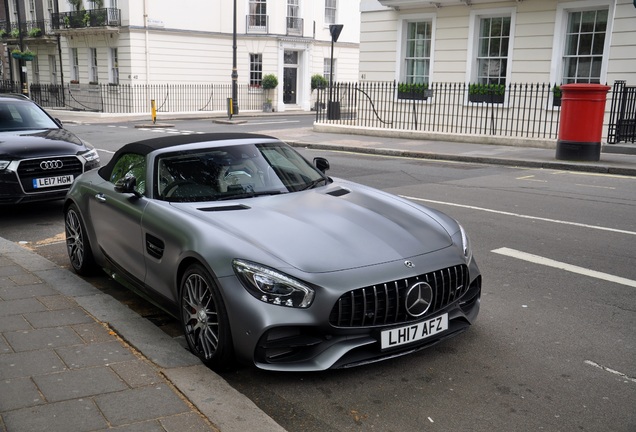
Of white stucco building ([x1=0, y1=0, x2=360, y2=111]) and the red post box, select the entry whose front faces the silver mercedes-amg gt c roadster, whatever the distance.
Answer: the white stucco building

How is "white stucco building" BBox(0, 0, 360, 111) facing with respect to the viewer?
toward the camera

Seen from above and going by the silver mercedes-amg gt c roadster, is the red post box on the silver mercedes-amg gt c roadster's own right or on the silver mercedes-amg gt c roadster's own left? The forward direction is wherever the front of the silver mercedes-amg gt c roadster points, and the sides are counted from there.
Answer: on the silver mercedes-amg gt c roadster's own left

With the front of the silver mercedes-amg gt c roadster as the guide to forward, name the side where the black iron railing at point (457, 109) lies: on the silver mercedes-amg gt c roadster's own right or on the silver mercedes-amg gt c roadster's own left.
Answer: on the silver mercedes-amg gt c roadster's own left

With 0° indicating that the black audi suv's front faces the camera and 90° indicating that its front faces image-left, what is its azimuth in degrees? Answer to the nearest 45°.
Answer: approximately 315°

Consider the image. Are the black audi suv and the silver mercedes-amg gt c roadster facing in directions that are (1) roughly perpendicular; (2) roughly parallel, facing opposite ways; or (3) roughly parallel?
roughly parallel

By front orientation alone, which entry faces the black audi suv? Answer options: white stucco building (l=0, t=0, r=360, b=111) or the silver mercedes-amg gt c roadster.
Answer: the white stucco building

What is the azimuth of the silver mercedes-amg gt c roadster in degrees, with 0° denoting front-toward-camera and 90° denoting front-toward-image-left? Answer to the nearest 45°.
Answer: approximately 315°
